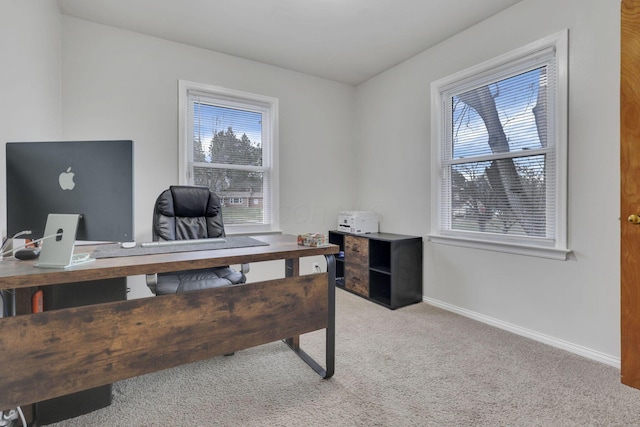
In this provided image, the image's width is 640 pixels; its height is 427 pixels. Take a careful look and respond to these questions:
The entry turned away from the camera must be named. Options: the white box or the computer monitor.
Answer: the computer monitor

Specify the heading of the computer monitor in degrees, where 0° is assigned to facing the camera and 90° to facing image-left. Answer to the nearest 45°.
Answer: approximately 180°

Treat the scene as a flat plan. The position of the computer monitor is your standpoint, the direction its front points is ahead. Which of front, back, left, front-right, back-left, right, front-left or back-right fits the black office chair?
front-right

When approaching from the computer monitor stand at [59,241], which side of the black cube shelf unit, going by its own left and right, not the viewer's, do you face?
front

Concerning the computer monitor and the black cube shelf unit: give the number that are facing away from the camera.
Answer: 1

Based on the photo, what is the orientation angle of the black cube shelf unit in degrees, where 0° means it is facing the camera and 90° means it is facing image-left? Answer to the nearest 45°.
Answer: approximately 45°

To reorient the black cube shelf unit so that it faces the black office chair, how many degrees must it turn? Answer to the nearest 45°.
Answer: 0° — it already faces it

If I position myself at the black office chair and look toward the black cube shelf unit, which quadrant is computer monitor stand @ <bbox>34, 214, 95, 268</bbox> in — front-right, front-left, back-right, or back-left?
back-right
